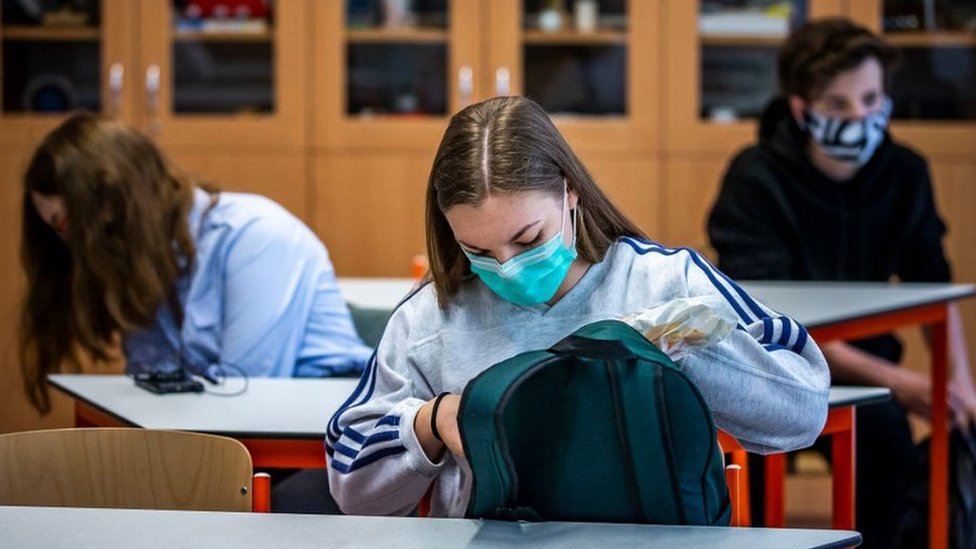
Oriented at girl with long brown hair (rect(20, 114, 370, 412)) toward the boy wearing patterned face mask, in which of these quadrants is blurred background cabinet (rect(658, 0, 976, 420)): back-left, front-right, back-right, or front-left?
front-left

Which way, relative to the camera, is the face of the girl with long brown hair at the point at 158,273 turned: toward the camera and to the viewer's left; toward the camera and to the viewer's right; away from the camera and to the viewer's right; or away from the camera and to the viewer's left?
toward the camera and to the viewer's left

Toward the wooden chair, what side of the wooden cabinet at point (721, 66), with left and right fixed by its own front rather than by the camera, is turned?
front

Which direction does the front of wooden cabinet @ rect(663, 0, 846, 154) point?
toward the camera

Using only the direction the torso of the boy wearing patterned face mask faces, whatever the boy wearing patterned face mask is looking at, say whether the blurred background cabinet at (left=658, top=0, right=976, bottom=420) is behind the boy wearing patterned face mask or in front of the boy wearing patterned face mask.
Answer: behind

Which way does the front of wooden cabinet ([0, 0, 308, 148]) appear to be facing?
toward the camera

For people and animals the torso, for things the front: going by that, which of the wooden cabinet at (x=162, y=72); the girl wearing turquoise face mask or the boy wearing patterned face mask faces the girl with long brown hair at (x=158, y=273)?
the wooden cabinet

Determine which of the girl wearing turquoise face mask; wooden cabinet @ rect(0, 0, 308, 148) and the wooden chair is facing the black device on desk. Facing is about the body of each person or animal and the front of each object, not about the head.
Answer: the wooden cabinet

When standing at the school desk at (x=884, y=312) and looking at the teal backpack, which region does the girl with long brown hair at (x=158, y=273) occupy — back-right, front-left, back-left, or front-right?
front-right

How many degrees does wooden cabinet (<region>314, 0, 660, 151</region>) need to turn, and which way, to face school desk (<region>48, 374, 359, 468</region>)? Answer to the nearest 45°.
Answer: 0° — it already faces it

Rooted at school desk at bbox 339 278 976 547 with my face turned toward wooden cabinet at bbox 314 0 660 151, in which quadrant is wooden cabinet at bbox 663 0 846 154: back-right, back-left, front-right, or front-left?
front-right

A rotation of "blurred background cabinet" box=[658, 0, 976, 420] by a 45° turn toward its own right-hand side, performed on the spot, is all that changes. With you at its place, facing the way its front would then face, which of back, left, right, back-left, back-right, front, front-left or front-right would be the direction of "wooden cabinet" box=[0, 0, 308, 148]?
front-right

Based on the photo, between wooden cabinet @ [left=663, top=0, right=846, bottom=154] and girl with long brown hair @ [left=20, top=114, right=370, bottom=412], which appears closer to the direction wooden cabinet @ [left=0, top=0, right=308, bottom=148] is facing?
the girl with long brown hair

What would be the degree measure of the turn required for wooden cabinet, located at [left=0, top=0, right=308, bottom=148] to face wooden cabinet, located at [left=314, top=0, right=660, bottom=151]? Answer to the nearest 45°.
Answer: approximately 90° to its left

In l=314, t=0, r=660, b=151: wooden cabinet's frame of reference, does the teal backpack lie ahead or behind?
ahead
